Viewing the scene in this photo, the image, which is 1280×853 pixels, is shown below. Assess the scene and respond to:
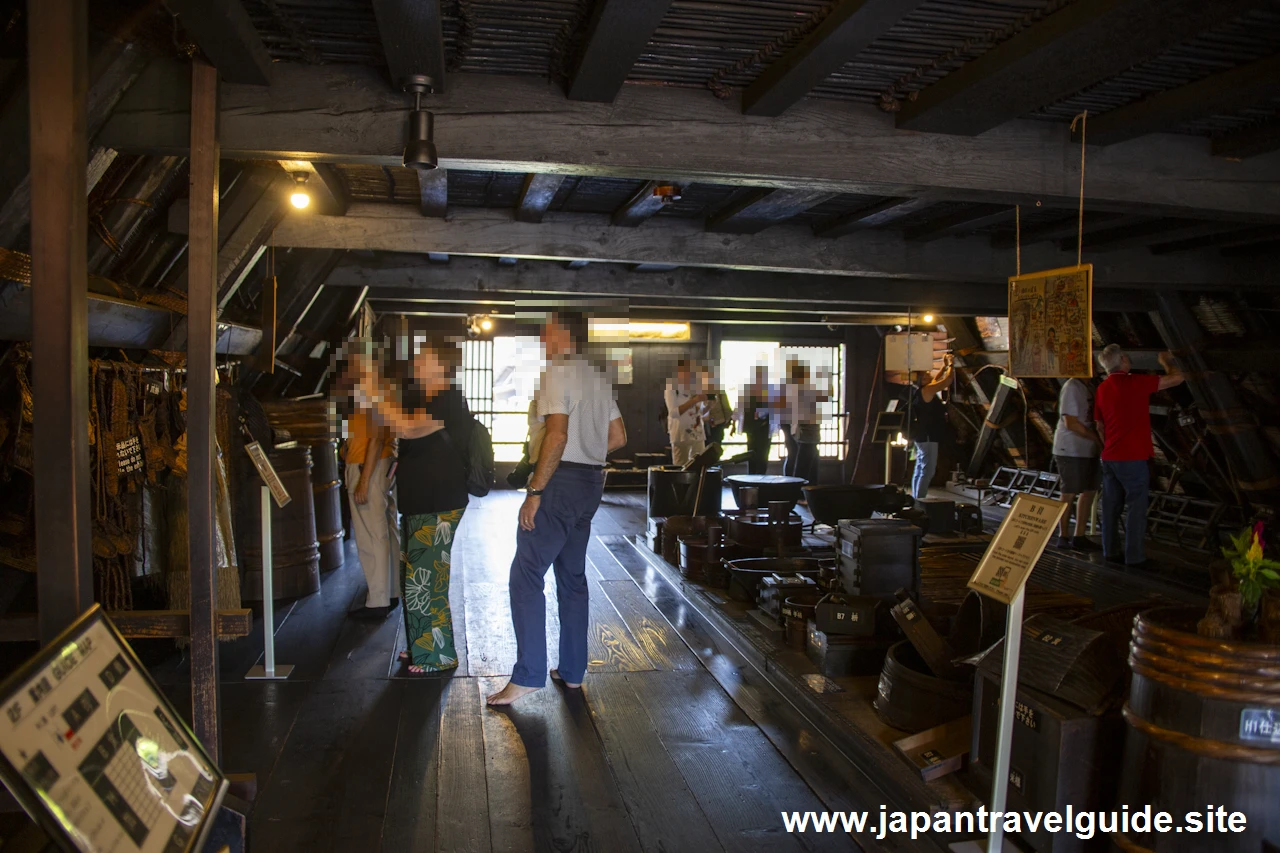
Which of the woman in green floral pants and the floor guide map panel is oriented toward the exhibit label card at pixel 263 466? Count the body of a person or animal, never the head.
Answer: the woman in green floral pants

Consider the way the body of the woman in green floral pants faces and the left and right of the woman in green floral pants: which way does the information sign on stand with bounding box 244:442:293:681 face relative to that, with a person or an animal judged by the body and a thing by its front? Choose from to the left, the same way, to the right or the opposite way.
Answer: the opposite way

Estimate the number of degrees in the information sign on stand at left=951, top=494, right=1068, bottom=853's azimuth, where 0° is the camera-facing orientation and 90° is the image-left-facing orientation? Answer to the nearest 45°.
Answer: approximately 45°

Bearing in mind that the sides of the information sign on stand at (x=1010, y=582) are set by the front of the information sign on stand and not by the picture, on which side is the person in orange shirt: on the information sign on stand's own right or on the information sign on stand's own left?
on the information sign on stand's own right

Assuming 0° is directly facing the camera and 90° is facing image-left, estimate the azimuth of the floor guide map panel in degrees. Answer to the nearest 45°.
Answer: approximately 315°

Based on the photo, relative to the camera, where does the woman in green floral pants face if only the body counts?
to the viewer's left

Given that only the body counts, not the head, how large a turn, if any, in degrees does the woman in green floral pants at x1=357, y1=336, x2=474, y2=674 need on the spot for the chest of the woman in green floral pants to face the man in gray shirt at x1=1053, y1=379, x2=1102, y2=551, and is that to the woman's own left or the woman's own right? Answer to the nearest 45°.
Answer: approximately 135° to the woman's own right

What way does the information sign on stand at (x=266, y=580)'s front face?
to the viewer's right
